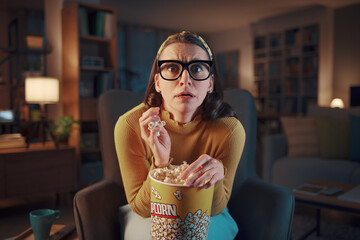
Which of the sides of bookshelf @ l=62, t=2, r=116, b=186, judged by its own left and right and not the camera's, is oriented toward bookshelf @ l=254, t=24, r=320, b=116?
left

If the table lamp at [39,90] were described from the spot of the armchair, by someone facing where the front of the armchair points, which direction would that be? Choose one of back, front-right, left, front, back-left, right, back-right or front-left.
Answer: back-right

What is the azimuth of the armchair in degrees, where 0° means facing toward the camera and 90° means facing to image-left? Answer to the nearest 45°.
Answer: approximately 0°

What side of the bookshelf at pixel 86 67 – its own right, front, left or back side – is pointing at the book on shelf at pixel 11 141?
right

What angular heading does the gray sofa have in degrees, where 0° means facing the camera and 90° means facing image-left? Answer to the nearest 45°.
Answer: approximately 0°
